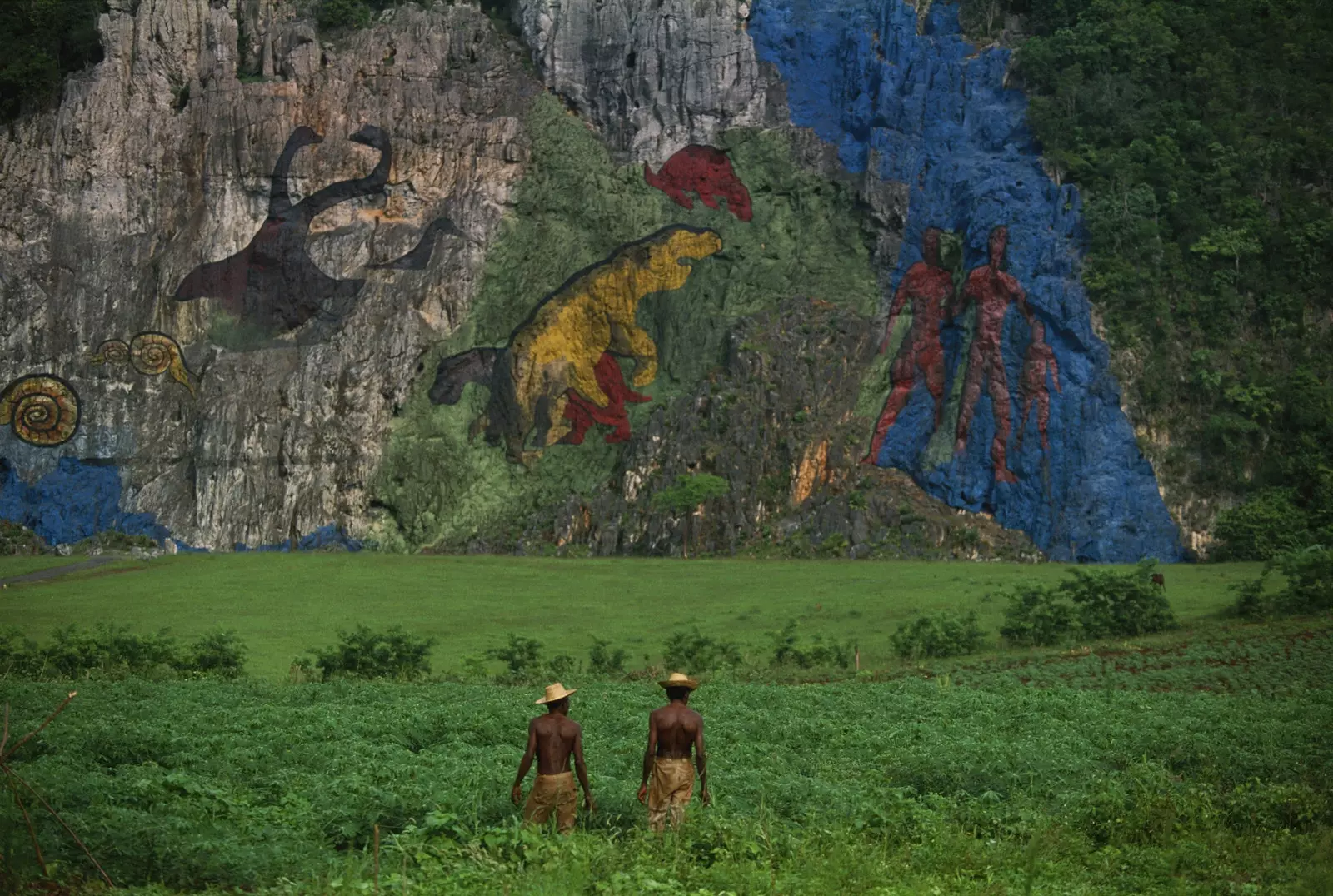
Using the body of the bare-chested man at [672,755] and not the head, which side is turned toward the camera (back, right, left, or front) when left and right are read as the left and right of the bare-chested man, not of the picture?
back

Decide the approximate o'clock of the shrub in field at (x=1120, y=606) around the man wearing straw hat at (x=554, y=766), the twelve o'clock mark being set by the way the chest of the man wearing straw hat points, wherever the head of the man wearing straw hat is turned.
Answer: The shrub in field is roughly at 1 o'clock from the man wearing straw hat.

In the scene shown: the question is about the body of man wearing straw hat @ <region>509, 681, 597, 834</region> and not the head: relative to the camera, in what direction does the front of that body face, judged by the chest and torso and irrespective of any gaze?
away from the camera

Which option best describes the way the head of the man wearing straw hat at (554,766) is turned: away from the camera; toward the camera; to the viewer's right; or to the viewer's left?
away from the camera

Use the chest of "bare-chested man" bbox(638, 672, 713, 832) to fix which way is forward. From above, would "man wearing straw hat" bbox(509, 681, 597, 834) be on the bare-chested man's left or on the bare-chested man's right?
on the bare-chested man's left

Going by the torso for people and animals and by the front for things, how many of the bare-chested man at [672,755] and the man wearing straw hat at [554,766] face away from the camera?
2

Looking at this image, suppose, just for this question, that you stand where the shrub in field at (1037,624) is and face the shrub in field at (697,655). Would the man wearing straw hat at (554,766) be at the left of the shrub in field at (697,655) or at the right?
left

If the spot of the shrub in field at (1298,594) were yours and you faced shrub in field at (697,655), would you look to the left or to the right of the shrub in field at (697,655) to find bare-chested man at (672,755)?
left

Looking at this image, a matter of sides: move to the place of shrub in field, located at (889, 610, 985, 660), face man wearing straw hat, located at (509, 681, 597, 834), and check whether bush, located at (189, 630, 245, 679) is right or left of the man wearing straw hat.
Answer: right

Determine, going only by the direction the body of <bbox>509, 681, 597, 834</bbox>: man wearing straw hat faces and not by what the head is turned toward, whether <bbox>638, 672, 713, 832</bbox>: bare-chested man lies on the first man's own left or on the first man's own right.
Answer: on the first man's own right
